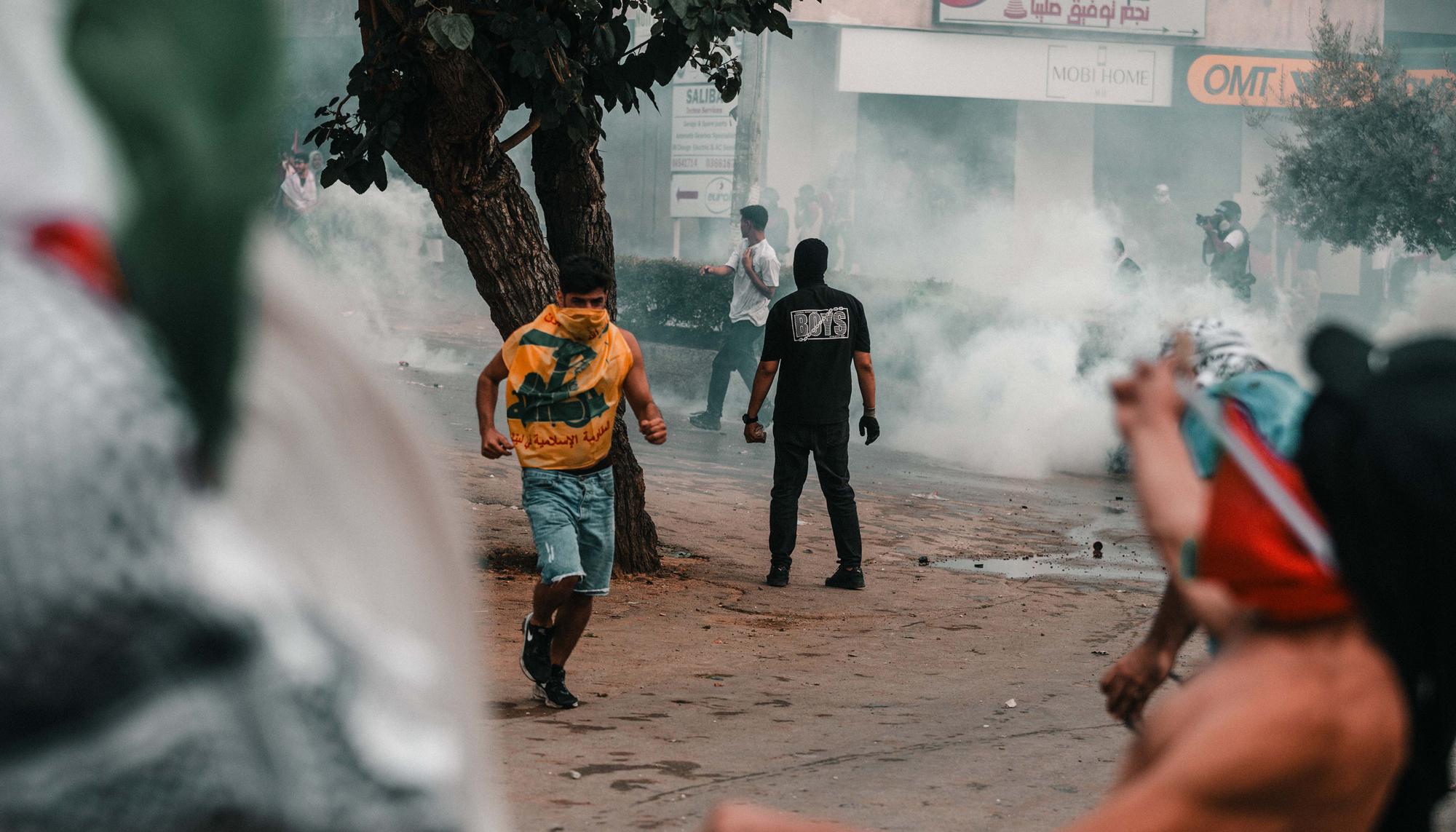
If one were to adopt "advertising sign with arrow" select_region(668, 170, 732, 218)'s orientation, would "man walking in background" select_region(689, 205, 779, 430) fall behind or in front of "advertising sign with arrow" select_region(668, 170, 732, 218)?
in front

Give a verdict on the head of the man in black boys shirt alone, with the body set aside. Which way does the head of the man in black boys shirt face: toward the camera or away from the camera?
away from the camera

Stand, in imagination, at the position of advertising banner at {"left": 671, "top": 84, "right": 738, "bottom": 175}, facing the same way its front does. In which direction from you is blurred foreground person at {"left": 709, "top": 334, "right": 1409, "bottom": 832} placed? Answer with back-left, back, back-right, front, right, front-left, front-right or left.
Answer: front

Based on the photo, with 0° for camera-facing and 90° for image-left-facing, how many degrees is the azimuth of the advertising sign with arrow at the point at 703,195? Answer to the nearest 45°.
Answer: approximately 0°

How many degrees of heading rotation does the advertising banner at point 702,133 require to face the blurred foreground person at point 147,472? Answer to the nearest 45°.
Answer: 0° — it already faces them

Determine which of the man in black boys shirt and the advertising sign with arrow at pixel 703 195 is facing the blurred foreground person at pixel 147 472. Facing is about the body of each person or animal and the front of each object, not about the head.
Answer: the advertising sign with arrow

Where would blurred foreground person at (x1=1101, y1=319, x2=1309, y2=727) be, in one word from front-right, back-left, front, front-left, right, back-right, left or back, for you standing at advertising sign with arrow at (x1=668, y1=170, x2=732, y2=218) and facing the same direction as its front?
front

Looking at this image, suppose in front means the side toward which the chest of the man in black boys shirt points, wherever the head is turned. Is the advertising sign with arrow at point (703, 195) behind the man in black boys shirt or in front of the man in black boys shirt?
in front

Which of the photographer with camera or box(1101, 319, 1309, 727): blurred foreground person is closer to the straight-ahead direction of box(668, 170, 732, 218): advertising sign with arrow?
the blurred foreground person

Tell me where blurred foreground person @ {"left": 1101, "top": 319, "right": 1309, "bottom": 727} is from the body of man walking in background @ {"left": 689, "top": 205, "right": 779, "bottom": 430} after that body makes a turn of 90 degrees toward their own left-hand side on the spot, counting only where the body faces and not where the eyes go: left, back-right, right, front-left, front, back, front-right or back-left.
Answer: front-right

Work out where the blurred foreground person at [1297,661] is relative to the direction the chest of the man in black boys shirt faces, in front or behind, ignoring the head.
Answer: behind

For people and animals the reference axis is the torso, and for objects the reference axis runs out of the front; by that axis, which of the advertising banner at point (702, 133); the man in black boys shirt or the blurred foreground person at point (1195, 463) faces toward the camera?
the advertising banner

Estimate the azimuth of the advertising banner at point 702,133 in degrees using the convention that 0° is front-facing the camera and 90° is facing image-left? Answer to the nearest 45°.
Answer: approximately 0°

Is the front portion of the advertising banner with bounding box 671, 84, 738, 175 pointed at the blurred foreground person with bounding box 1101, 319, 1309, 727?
yes

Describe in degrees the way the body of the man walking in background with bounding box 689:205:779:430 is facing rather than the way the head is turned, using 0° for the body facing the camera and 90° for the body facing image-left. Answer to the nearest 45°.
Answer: approximately 45°
